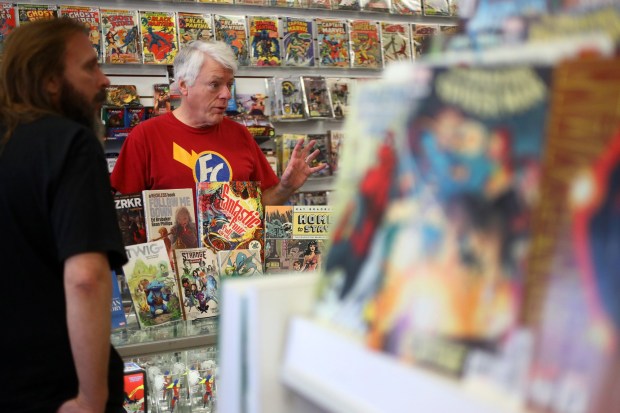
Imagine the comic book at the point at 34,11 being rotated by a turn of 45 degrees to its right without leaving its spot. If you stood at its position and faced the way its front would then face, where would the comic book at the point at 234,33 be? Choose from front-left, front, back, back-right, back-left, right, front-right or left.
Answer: back-left

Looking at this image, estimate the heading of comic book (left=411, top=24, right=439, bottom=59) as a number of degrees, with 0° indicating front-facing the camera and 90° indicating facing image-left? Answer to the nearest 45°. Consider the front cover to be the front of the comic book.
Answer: approximately 0°

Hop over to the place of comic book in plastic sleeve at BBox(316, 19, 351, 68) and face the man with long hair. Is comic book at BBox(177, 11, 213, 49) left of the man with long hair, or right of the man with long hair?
right

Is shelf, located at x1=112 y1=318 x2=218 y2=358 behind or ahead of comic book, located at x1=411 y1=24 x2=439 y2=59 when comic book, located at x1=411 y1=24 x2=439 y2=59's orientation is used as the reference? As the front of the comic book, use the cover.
ahead

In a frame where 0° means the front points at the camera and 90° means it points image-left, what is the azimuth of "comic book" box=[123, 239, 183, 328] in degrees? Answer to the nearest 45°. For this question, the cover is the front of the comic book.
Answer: approximately 0°

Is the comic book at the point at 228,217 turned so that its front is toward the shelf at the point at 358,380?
yes

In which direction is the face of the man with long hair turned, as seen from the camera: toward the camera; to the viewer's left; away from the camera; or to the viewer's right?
to the viewer's right

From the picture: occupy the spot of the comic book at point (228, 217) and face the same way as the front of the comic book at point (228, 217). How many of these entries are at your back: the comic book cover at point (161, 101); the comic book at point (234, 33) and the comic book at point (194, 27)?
3

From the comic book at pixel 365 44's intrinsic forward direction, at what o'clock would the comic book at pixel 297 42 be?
the comic book at pixel 297 42 is roughly at 2 o'clock from the comic book at pixel 365 44.

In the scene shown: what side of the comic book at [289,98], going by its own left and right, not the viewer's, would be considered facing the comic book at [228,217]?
front
